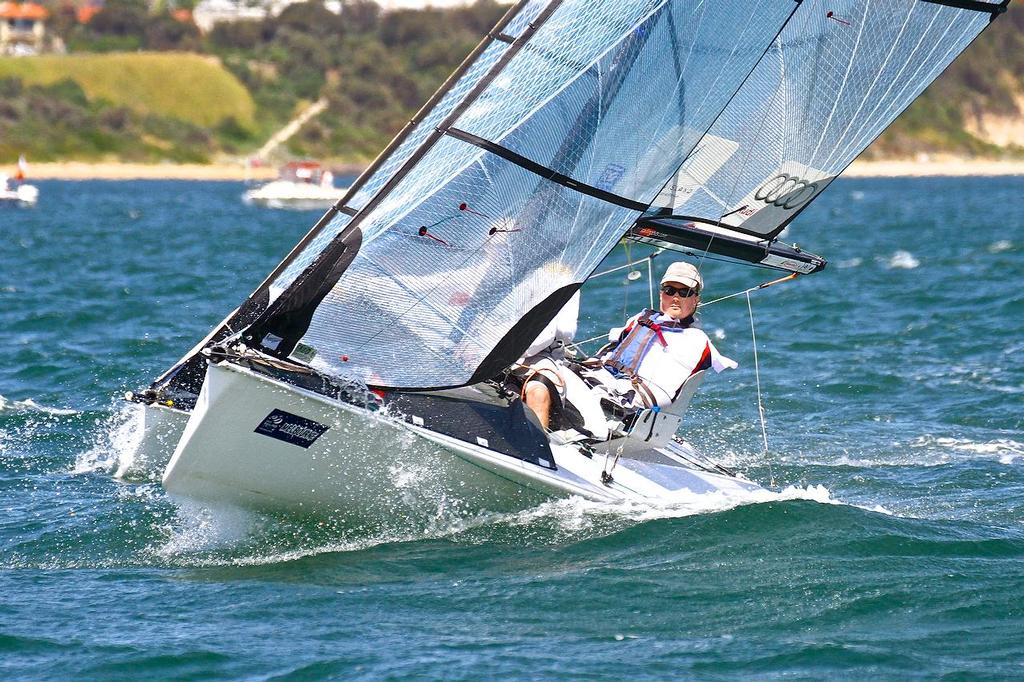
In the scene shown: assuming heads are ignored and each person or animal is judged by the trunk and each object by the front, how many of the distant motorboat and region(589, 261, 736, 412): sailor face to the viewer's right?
0

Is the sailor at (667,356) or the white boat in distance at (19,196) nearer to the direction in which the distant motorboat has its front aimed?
the white boat in distance

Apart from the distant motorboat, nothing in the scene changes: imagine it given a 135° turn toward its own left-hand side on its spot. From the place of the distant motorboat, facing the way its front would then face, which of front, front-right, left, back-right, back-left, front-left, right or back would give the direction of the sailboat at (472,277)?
front-right

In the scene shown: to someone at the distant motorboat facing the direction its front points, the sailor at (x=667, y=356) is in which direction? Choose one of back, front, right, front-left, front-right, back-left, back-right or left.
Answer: left

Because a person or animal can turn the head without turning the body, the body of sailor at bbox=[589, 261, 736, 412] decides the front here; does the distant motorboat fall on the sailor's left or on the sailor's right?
on the sailor's right

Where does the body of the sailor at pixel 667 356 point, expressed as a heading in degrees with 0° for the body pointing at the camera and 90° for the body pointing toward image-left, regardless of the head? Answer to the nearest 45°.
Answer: approximately 45°

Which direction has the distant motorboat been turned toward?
to the viewer's left

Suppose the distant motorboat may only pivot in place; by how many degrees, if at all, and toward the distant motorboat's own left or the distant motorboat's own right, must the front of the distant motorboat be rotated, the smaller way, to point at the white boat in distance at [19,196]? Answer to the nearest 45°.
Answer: approximately 45° to the distant motorboat's own left
